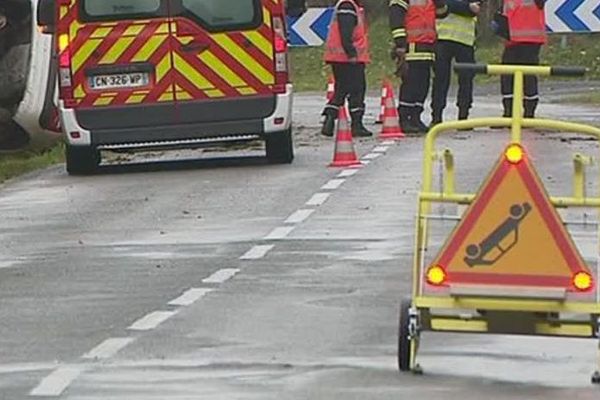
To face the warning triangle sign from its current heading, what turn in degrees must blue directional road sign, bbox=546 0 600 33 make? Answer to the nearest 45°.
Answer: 0° — it already faces it

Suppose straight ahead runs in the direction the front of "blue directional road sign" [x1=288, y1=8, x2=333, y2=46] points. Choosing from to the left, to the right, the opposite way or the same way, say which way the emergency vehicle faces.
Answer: the opposite way

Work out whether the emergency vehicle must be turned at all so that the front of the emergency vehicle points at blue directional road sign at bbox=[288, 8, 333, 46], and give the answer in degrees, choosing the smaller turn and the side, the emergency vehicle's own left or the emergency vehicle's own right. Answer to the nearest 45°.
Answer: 0° — it already faces it

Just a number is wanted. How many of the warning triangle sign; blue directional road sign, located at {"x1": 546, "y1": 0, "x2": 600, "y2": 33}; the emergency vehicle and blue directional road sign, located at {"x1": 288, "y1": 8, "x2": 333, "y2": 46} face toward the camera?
3

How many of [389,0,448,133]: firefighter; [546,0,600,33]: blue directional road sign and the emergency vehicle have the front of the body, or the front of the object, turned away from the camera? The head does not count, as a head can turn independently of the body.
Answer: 1

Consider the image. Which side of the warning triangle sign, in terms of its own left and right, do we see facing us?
front

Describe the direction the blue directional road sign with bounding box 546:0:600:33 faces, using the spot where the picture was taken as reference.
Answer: facing the viewer

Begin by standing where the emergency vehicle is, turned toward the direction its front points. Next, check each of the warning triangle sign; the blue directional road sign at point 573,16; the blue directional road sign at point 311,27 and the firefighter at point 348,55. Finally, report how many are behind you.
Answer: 1

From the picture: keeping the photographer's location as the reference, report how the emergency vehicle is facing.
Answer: facing away from the viewer

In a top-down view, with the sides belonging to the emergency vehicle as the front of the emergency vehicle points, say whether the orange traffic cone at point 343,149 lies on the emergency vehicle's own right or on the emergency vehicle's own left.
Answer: on the emergency vehicle's own right

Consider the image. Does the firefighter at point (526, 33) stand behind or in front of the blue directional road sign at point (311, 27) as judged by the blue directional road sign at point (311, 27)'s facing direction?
in front

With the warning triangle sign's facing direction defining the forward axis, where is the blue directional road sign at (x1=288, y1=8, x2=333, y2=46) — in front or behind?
behind

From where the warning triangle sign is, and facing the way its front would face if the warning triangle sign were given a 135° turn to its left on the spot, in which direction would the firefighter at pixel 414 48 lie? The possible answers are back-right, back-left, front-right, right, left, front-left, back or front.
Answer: front-left
